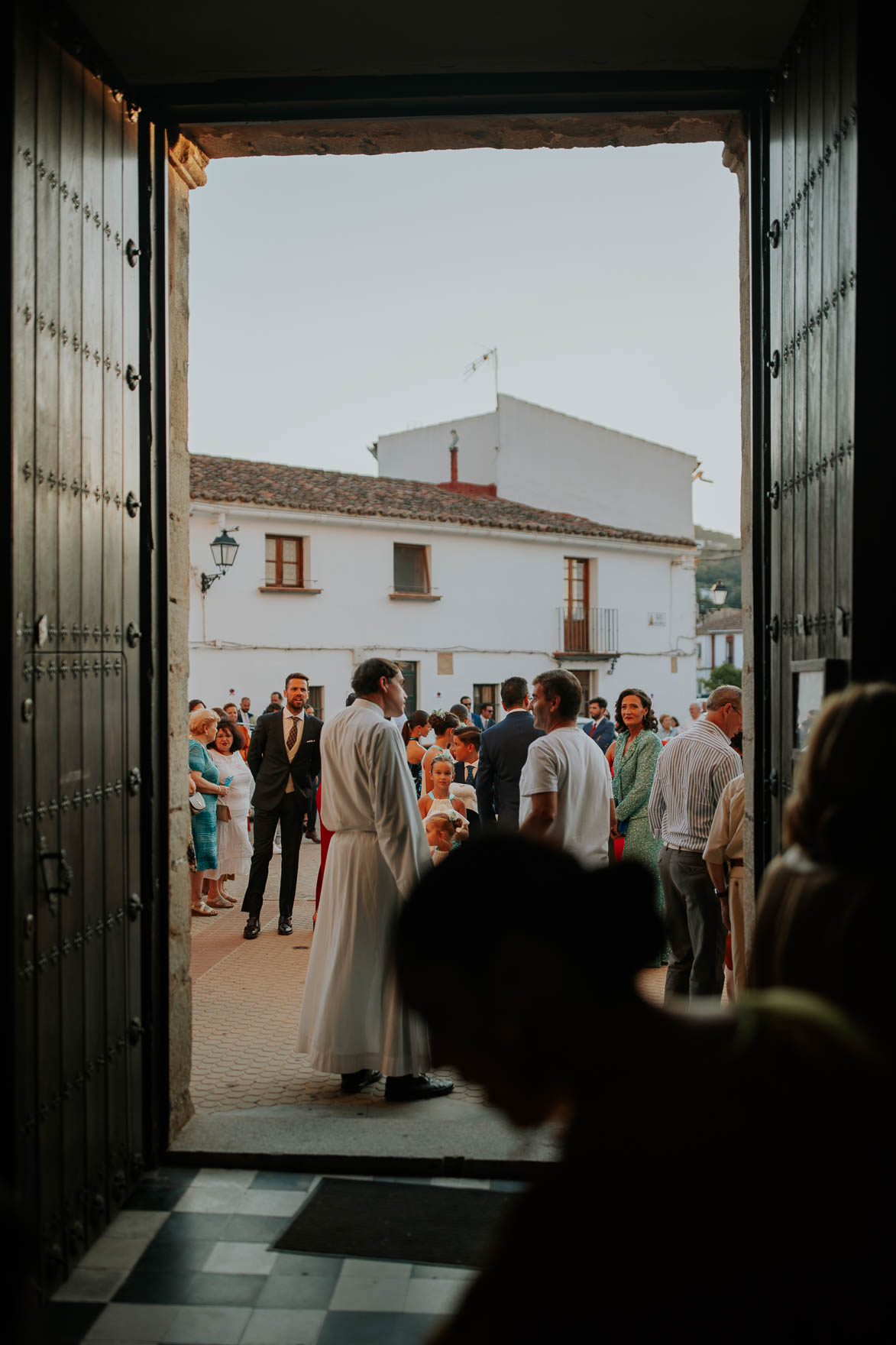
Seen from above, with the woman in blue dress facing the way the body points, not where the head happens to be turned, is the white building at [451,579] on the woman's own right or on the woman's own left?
on the woman's own left

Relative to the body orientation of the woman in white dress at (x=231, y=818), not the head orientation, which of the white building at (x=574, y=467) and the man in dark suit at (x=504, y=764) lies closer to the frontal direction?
the man in dark suit

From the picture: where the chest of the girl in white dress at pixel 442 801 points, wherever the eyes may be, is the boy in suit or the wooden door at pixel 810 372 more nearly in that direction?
the wooden door

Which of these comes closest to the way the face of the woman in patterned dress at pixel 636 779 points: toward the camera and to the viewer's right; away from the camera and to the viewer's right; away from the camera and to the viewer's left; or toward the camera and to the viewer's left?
toward the camera and to the viewer's left

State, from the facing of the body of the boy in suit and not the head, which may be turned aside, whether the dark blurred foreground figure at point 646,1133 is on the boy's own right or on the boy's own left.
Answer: on the boy's own left

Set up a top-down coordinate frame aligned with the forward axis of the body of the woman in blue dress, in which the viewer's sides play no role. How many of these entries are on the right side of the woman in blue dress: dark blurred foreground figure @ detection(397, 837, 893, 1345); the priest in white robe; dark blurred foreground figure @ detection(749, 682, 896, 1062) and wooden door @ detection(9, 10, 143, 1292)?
4

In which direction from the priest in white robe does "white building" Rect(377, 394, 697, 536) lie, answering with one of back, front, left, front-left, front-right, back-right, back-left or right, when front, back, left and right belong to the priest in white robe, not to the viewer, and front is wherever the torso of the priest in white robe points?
front-left

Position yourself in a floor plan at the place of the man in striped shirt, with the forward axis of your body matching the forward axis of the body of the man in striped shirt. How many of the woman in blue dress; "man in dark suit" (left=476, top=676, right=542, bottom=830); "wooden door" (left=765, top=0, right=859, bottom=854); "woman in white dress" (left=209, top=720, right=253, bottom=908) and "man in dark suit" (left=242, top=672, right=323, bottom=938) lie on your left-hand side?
4

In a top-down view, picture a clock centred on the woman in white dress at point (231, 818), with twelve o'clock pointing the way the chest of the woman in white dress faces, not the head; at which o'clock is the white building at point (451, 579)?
The white building is roughly at 8 o'clock from the woman in white dress.

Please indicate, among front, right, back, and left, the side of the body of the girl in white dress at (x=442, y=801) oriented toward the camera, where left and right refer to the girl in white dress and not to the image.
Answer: front

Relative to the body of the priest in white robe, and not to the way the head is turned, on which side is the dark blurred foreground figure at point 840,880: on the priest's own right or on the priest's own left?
on the priest's own right

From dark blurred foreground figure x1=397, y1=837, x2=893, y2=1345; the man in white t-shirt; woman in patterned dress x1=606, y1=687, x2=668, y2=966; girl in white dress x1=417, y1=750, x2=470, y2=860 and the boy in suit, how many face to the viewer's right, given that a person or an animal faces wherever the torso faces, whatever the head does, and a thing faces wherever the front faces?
0

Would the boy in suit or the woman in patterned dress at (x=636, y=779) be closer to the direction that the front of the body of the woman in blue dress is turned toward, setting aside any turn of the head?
the boy in suit

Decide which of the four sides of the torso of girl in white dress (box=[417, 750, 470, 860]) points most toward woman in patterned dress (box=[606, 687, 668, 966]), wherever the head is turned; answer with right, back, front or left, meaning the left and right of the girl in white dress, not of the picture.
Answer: left

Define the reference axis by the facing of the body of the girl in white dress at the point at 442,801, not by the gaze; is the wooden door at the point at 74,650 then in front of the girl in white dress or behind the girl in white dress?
in front

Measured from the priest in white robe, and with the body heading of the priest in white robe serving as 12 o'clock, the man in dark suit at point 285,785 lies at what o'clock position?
The man in dark suit is roughly at 10 o'clock from the priest in white robe.

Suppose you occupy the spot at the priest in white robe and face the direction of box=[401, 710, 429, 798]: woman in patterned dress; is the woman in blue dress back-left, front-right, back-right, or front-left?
front-left

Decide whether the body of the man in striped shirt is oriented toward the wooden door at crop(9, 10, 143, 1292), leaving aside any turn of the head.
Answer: no

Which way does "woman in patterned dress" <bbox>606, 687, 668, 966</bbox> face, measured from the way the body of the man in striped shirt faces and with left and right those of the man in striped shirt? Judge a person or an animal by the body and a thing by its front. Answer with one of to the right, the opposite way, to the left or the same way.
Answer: the opposite way

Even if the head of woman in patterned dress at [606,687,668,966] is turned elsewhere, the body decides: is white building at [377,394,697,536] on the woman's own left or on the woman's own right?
on the woman's own right
